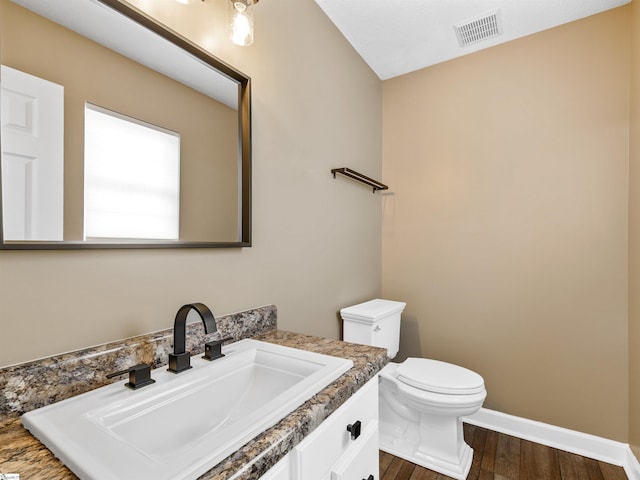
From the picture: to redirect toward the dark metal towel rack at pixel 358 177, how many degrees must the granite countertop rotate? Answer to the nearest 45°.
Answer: approximately 90° to its left

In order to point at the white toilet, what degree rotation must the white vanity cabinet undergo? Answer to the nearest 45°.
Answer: approximately 90° to its left

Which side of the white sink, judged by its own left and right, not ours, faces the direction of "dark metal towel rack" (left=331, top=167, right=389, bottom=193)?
left

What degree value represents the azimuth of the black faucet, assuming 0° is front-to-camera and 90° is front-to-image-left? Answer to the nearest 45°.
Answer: approximately 315°

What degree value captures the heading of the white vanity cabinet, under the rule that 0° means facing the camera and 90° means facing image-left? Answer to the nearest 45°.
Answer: approximately 315°

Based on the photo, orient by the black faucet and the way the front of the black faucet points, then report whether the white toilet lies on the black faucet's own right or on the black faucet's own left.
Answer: on the black faucet's own left
